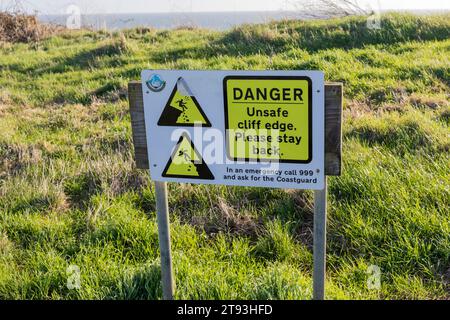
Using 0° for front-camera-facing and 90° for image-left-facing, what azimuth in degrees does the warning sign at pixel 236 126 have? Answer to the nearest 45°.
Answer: approximately 0°
